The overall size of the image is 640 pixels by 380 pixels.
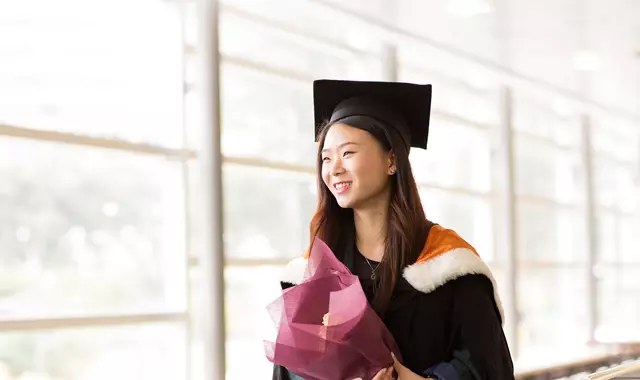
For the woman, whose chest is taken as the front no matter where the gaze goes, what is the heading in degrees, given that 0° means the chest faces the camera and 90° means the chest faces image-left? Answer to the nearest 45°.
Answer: approximately 45°

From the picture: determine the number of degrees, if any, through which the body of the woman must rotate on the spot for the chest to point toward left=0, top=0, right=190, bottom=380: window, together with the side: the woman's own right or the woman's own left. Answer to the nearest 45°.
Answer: approximately 90° to the woman's own right
